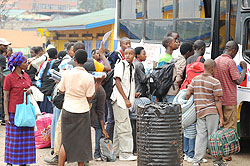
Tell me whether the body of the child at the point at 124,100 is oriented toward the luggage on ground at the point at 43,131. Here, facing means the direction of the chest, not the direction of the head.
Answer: no

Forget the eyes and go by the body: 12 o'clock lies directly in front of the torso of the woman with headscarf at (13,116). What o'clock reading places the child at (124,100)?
The child is roughly at 10 o'clock from the woman with headscarf.

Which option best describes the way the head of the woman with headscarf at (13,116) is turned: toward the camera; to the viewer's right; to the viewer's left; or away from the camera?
to the viewer's right

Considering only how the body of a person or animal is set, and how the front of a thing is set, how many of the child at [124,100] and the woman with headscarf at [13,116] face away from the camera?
0

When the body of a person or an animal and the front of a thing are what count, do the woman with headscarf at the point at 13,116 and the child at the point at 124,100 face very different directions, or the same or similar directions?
same or similar directions

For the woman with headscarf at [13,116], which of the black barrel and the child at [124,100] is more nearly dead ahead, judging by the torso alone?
the black barrel

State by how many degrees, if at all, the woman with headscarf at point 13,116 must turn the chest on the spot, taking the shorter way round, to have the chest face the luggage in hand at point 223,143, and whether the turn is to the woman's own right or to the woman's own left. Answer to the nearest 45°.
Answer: approximately 45° to the woman's own left

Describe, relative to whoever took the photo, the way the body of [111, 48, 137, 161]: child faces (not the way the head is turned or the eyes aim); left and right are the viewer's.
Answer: facing the viewer and to the right of the viewer

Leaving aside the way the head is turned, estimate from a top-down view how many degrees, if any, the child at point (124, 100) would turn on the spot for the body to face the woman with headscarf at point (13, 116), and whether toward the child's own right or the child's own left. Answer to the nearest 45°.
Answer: approximately 90° to the child's own right
